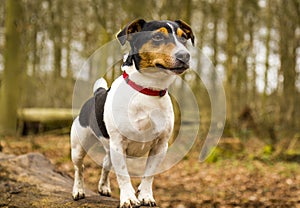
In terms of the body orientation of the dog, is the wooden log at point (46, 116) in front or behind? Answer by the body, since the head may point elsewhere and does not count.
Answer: behind

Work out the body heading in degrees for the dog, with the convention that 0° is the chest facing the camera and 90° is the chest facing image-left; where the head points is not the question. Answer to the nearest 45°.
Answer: approximately 315°
